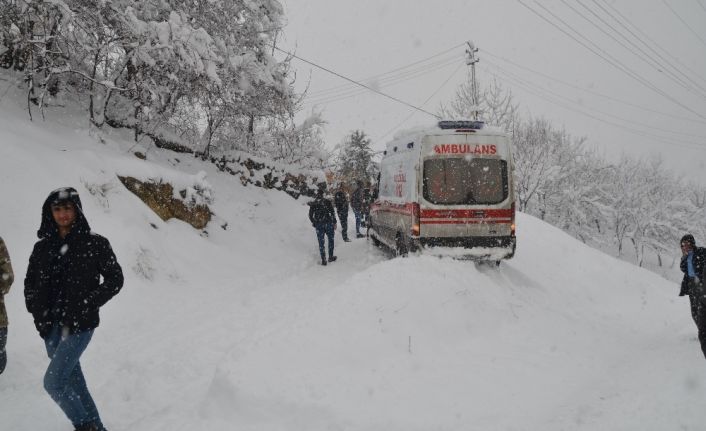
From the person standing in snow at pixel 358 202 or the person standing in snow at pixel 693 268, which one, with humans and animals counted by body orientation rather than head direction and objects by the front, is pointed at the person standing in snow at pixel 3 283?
the person standing in snow at pixel 693 268

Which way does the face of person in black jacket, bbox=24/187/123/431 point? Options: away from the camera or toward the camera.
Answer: toward the camera

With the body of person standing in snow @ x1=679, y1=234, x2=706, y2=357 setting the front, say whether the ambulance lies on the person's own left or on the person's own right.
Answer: on the person's own right

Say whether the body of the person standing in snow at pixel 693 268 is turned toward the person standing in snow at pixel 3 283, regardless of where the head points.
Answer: yes

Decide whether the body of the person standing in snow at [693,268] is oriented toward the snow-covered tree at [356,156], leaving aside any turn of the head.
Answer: no

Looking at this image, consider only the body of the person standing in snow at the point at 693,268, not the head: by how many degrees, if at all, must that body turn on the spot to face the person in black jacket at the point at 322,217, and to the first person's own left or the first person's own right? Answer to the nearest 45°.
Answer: approximately 45° to the first person's own right

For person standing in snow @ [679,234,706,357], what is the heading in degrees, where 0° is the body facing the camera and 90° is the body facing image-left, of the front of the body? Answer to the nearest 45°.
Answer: approximately 45°
